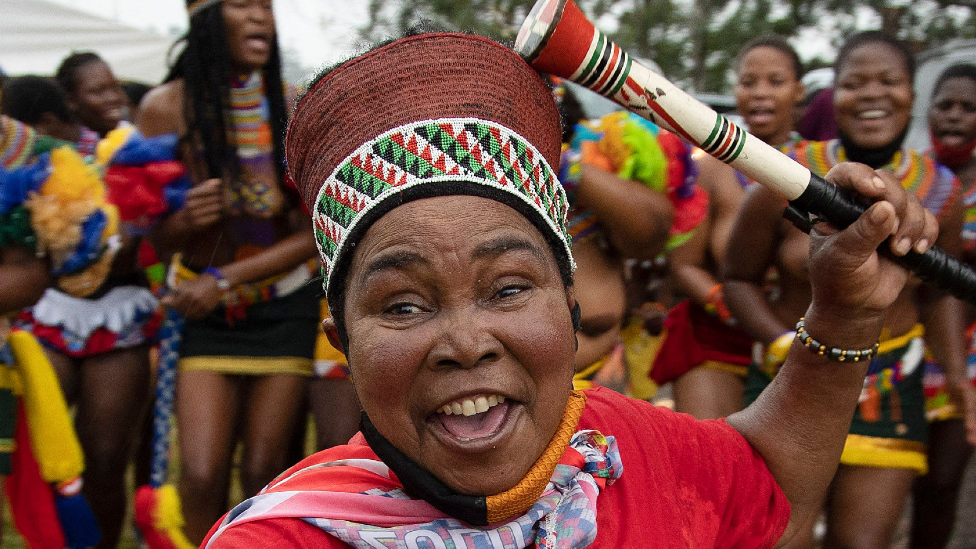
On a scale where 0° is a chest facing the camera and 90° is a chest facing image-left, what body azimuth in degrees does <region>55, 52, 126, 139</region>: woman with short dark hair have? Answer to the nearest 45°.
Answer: approximately 315°

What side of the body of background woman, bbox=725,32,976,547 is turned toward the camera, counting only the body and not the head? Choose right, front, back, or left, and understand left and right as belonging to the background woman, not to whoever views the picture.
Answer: front

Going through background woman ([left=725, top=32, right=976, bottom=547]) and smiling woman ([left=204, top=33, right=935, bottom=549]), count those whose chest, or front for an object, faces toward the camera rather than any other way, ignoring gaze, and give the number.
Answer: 2

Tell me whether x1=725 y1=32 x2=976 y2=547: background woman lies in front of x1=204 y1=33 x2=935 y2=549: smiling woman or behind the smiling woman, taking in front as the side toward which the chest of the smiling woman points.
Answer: behind

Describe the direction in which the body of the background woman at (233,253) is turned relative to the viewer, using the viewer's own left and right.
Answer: facing the viewer and to the right of the viewer

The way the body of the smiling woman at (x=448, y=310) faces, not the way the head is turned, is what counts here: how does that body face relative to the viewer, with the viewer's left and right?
facing the viewer

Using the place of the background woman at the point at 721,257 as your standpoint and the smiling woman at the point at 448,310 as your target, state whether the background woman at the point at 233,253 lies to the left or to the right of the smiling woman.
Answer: right

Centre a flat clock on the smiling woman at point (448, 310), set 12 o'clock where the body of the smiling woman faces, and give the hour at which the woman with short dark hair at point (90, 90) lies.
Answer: The woman with short dark hair is roughly at 5 o'clock from the smiling woman.
